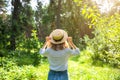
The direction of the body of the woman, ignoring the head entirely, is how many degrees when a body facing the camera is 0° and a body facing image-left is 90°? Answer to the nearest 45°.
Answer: approximately 180°

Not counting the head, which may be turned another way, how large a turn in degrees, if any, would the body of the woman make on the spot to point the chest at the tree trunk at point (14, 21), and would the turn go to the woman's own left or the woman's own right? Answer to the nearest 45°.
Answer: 0° — they already face it

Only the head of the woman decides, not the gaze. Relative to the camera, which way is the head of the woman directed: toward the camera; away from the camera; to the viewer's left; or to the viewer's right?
away from the camera
